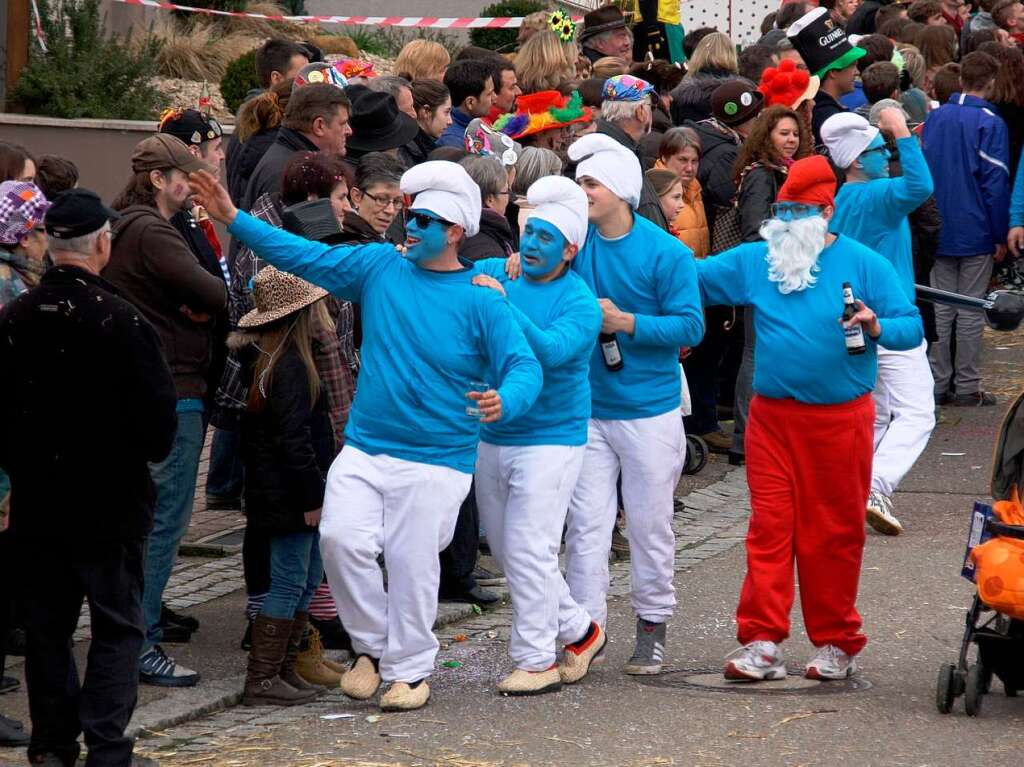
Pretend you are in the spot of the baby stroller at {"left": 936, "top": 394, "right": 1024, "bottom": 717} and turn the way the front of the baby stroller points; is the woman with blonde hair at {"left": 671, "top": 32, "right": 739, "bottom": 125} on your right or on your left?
on your right

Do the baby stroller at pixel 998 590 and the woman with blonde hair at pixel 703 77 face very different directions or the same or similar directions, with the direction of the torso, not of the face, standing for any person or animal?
very different directions

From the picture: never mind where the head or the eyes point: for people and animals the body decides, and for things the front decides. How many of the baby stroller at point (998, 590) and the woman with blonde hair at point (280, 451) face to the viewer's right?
1

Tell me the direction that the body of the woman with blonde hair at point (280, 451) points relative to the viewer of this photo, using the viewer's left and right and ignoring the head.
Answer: facing to the right of the viewer

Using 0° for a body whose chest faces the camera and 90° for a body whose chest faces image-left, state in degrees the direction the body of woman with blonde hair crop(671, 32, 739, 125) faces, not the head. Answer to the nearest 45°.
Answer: approximately 225°

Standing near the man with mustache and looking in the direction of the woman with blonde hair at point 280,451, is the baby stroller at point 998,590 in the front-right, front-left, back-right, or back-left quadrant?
back-left
